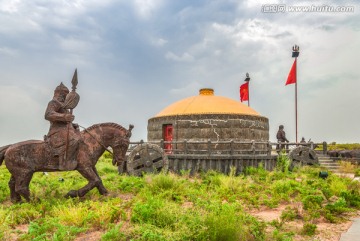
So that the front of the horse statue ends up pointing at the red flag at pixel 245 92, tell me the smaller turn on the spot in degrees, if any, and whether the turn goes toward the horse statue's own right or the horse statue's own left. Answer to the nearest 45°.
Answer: approximately 45° to the horse statue's own left

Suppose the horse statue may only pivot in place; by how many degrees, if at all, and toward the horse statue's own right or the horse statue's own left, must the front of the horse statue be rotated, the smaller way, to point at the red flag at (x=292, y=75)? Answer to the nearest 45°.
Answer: approximately 45° to the horse statue's own left

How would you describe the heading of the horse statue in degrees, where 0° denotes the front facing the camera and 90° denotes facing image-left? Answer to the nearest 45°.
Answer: approximately 270°

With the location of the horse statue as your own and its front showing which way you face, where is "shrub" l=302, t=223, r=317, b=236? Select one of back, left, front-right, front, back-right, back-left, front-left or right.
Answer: front-right
